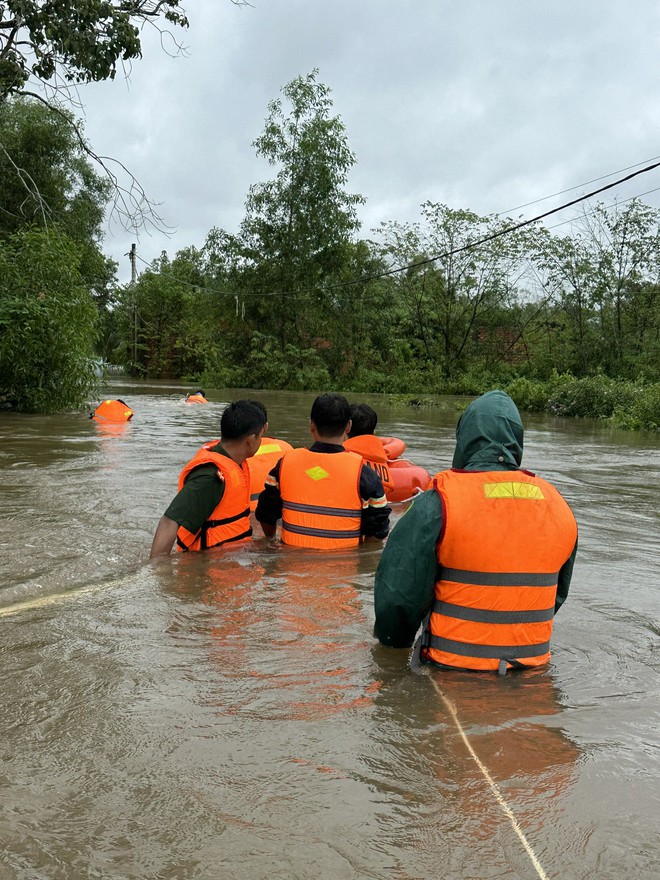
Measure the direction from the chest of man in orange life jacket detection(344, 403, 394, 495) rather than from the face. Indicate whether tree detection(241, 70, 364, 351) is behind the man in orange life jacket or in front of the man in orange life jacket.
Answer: in front

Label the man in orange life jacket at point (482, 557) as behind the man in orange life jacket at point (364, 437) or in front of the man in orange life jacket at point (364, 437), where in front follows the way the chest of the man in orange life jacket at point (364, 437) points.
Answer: behind

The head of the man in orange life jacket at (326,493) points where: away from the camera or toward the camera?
away from the camera

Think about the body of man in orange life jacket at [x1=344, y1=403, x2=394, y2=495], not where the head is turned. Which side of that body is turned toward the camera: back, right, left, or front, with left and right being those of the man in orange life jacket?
back

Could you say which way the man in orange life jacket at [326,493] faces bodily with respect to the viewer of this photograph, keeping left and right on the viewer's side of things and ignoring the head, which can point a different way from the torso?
facing away from the viewer

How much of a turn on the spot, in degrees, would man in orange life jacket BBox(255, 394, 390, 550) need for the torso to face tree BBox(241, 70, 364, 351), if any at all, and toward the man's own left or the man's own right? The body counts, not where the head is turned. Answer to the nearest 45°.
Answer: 0° — they already face it

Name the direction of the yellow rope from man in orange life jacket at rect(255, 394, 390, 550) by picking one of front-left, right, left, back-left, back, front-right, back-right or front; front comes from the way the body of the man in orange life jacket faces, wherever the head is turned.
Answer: back

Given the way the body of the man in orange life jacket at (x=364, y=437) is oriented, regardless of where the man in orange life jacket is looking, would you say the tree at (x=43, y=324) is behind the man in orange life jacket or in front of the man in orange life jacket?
in front
